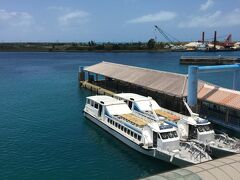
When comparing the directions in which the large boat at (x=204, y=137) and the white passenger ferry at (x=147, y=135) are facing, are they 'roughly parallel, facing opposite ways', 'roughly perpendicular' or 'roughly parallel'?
roughly parallel

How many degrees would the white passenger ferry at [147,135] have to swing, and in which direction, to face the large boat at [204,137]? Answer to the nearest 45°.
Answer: approximately 45° to its left

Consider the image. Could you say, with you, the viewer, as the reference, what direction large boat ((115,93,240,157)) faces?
facing the viewer and to the right of the viewer

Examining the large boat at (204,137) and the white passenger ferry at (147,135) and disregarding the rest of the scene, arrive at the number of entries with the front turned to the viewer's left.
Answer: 0
